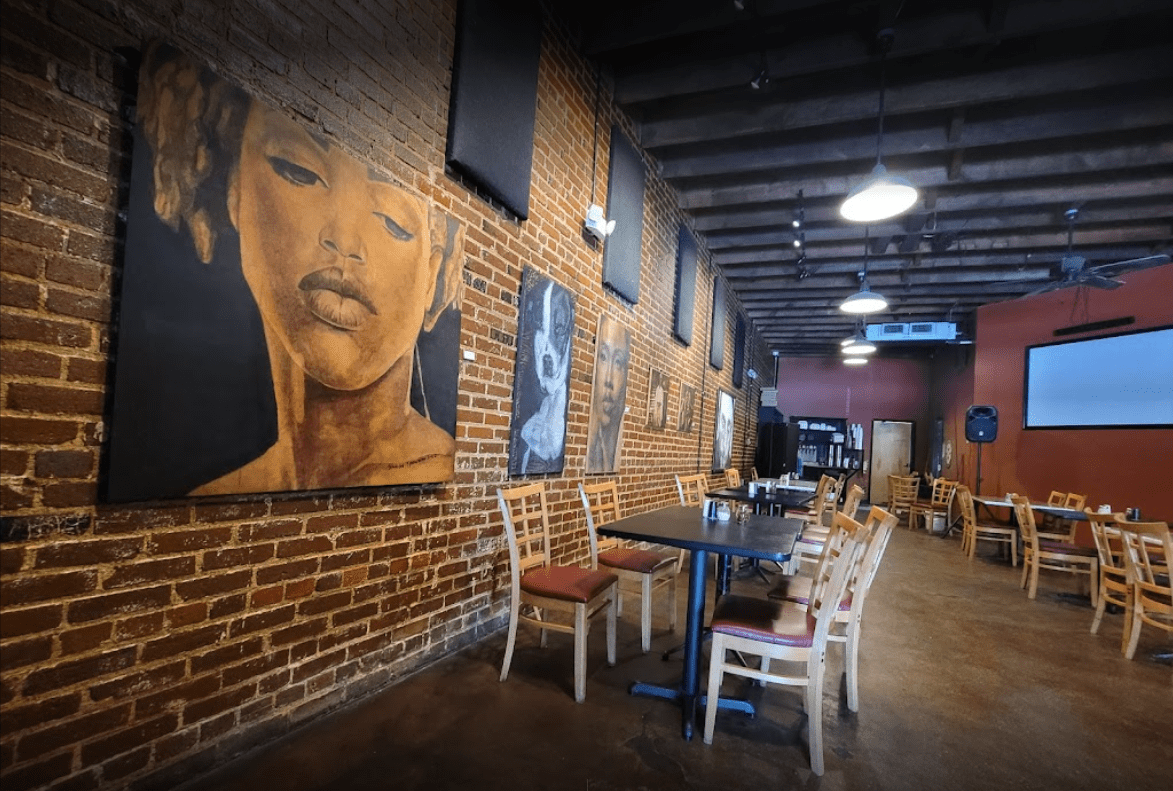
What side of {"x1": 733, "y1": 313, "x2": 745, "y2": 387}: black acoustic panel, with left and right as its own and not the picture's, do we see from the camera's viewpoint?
right

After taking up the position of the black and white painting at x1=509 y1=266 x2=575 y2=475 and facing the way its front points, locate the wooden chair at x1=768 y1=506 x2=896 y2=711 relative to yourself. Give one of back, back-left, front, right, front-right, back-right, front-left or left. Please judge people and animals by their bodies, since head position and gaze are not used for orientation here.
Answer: front

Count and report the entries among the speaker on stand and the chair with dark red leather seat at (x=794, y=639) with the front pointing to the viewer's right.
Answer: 0

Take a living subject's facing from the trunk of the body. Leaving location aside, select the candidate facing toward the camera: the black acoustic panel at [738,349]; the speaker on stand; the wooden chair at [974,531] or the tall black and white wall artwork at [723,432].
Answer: the speaker on stand

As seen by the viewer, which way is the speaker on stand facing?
toward the camera

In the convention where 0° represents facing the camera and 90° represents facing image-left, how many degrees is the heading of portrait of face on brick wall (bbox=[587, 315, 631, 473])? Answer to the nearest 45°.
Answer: approximately 315°

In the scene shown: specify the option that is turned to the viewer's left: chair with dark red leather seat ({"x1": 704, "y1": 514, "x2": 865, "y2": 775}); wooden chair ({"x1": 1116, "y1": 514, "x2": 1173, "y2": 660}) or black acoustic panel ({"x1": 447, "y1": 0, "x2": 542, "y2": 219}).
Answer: the chair with dark red leather seat

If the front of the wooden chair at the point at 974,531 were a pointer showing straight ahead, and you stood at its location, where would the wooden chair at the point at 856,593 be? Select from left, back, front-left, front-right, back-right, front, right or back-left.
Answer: right

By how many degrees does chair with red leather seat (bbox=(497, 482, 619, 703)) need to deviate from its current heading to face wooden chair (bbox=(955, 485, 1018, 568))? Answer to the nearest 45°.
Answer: approximately 90° to its left

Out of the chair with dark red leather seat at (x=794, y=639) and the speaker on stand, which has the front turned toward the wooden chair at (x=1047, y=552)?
the speaker on stand

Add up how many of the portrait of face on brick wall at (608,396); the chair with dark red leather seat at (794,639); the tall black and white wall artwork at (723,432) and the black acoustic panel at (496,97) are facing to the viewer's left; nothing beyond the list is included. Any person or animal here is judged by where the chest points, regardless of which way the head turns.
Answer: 1

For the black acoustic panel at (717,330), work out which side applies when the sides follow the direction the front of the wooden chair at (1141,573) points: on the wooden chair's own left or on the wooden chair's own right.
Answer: on the wooden chair's own left
